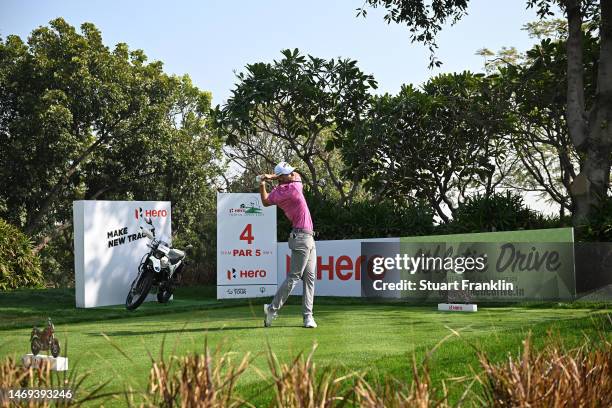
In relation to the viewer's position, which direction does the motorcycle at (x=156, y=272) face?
facing the viewer and to the left of the viewer

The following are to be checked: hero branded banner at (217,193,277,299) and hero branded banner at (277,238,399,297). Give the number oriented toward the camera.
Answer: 2

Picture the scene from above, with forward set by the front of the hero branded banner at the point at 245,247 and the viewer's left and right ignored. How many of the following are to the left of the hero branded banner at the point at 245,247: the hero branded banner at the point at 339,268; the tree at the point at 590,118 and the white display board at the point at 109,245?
2

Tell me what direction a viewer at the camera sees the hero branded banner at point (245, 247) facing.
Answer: facing the viewer

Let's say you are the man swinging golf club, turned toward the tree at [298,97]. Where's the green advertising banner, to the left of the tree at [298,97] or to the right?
right

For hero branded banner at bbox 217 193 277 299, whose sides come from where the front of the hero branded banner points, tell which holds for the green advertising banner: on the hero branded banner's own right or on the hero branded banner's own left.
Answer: on the hero branded banner's own left

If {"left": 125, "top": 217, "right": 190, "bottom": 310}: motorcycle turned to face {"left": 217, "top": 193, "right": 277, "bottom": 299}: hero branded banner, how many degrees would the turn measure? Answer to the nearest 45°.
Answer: approximately 180°

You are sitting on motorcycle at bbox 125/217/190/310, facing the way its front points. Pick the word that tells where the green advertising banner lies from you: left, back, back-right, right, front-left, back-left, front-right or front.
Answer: back-left

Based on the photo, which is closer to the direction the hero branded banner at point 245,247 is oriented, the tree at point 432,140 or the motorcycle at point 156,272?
the motorcycle

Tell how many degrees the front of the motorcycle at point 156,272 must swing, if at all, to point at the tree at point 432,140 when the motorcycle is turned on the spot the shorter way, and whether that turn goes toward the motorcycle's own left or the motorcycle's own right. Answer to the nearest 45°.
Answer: approximately 180°

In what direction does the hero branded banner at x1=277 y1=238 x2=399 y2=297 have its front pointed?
toward the camera

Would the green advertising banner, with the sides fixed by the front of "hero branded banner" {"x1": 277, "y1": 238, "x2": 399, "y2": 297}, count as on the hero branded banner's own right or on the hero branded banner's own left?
on the hero branded banner's own left

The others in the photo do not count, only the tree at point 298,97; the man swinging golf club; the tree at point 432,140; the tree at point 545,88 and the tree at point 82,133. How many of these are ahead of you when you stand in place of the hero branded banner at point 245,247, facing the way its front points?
1
